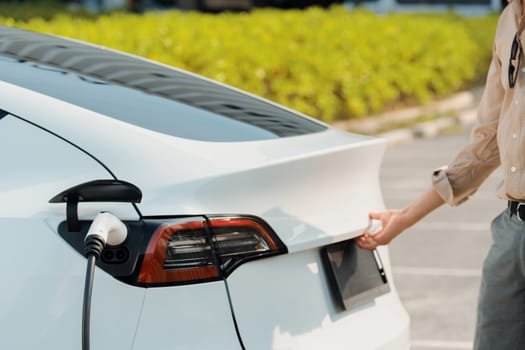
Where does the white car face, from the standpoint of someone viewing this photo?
facing away from the viewer and to the left of the viewer
